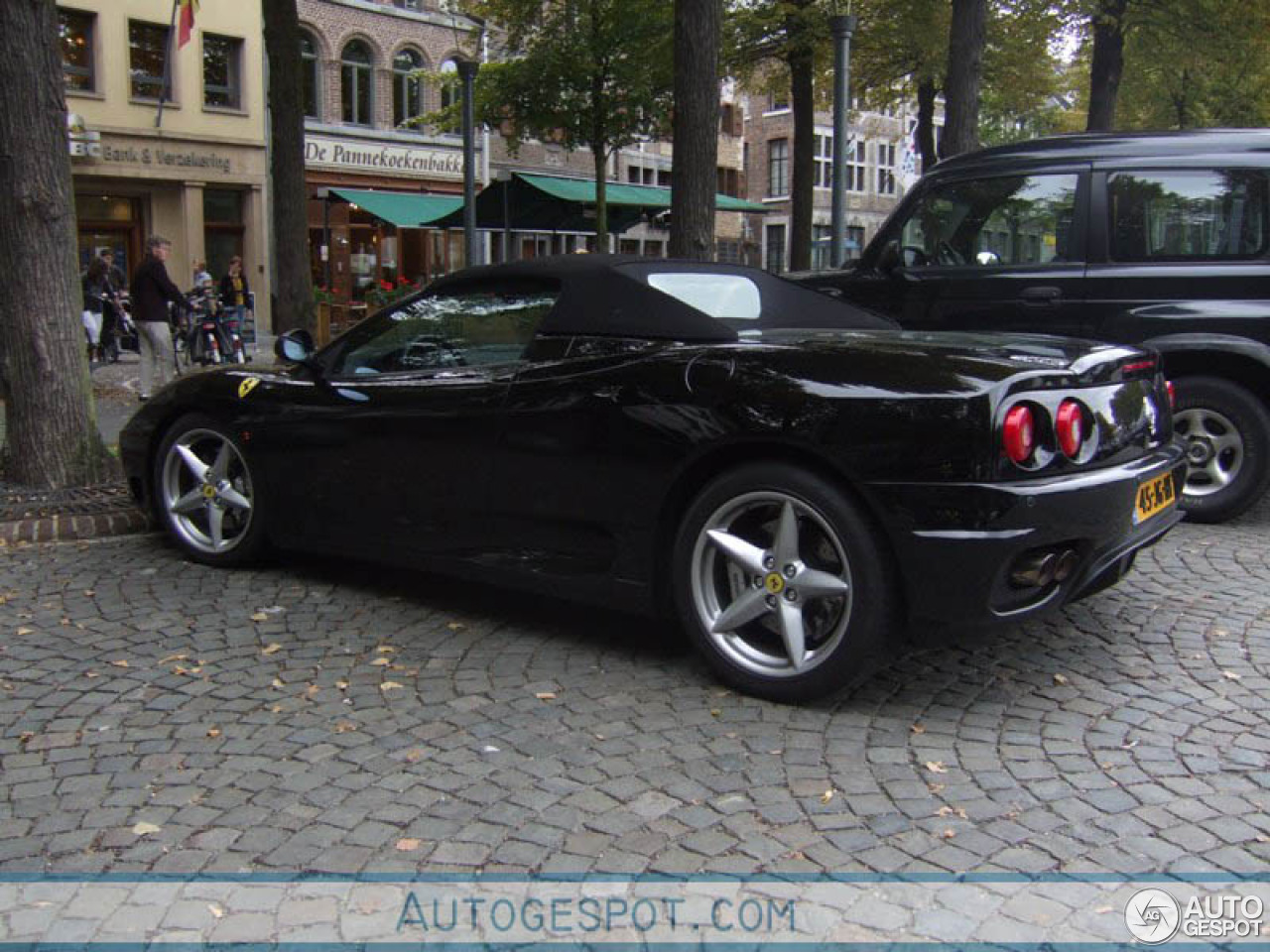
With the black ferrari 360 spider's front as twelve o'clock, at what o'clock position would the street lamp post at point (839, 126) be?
The street lamp post is roughly at 2 o'clock from the black ferrari 360 spider.

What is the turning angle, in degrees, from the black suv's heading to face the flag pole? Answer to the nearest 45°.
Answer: approximately 45° to its right

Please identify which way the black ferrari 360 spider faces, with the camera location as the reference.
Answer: facing away from the viewer and to the left of the viewer

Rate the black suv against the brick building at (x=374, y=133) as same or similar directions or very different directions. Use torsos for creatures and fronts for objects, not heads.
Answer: very different directions

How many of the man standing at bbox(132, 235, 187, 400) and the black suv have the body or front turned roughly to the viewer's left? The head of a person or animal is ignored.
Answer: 1

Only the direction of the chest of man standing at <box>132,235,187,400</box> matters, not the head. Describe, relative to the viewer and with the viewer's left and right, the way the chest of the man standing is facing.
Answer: facing to the right of the viewer

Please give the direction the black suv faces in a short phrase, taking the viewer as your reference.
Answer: facing to the left of the viewer

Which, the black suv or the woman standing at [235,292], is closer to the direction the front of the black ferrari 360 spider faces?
the woman standing

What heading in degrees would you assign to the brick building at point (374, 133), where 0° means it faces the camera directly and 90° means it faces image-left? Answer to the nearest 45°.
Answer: approximately 315°
